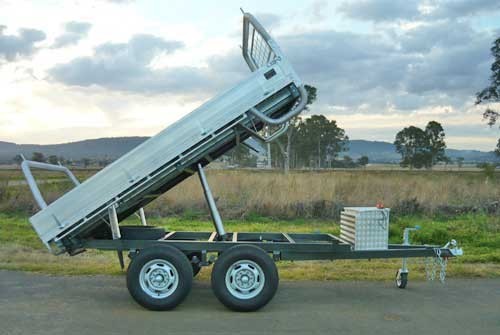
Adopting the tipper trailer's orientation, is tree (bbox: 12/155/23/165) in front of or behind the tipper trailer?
behind

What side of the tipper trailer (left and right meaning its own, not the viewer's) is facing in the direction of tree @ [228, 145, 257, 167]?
left

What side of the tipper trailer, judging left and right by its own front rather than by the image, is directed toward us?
right

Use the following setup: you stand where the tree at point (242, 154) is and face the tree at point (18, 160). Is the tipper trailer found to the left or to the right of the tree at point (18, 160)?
left
